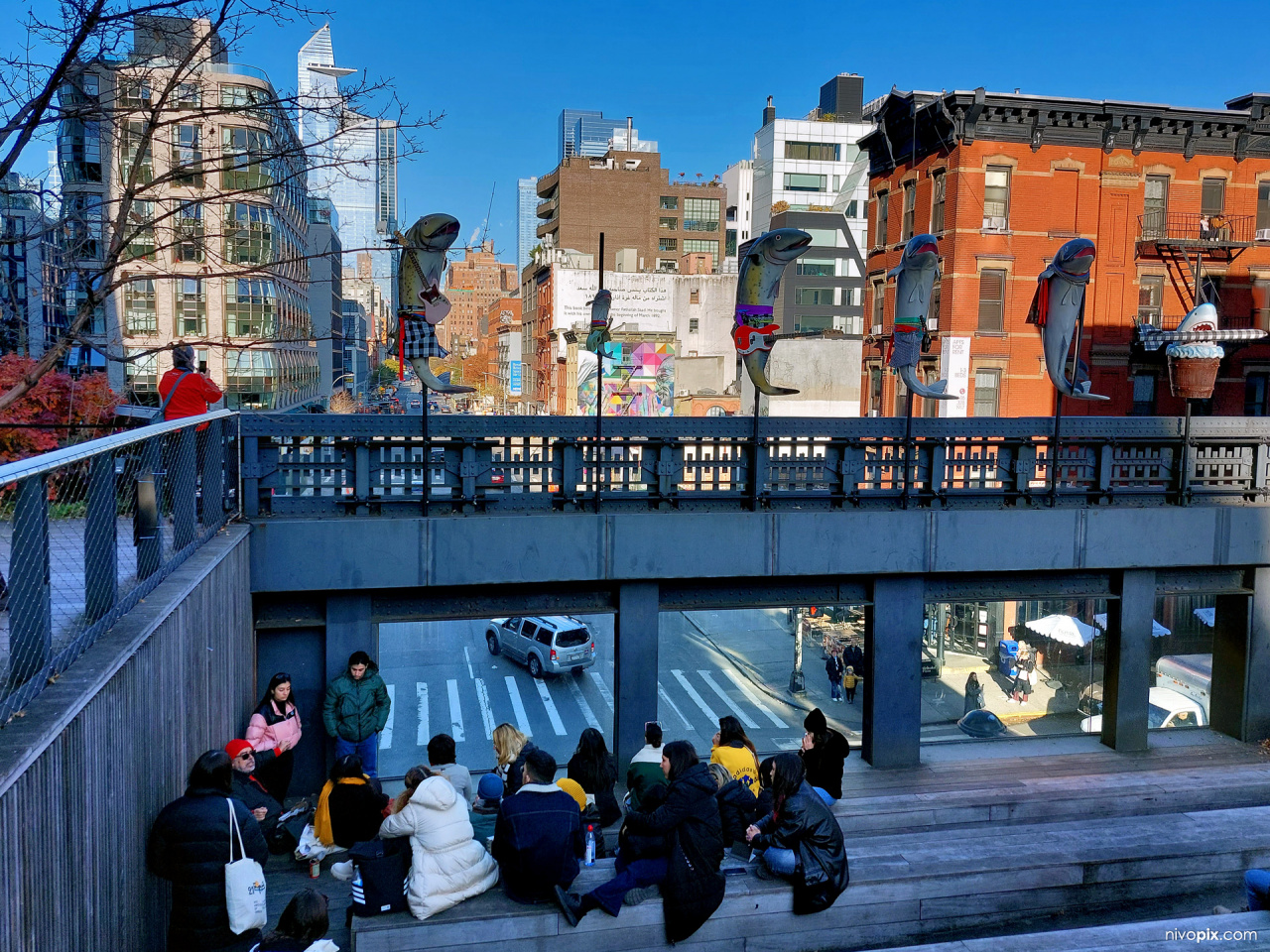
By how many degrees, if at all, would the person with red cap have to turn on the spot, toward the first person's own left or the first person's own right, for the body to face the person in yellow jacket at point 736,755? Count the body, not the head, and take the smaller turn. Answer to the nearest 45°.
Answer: approximately 45° to the first person's own left

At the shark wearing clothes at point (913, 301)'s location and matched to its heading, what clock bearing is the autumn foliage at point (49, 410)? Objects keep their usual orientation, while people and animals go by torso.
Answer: The autumn foliage is roughly at 4 o'clock from the shark wearing clothes.

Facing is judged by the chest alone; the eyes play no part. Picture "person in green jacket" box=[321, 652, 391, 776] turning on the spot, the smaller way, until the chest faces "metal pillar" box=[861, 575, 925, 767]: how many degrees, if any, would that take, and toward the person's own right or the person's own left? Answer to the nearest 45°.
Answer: approximately 90° to the person's own left

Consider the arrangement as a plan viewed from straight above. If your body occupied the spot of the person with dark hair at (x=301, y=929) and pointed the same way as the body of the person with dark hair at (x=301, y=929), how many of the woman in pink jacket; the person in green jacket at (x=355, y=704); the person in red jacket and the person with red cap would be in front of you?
4

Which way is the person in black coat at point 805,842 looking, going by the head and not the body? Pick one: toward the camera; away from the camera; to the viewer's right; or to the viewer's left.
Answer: to the viewer's left

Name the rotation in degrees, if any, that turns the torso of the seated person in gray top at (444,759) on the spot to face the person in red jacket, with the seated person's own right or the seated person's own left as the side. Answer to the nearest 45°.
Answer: approximately 45° to the seated person's own left

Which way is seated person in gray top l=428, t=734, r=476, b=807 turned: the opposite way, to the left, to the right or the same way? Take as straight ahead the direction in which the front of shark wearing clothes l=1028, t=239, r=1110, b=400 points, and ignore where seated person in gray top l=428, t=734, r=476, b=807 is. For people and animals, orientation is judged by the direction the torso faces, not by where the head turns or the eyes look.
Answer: the opposite way

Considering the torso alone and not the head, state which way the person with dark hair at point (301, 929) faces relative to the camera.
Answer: away from the camera

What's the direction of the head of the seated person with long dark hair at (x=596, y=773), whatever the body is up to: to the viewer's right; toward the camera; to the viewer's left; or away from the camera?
away from the camera

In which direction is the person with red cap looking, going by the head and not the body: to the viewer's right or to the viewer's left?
to the viewer's right

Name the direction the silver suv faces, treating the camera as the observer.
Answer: facing away from the viewer and to the left of the viewer
